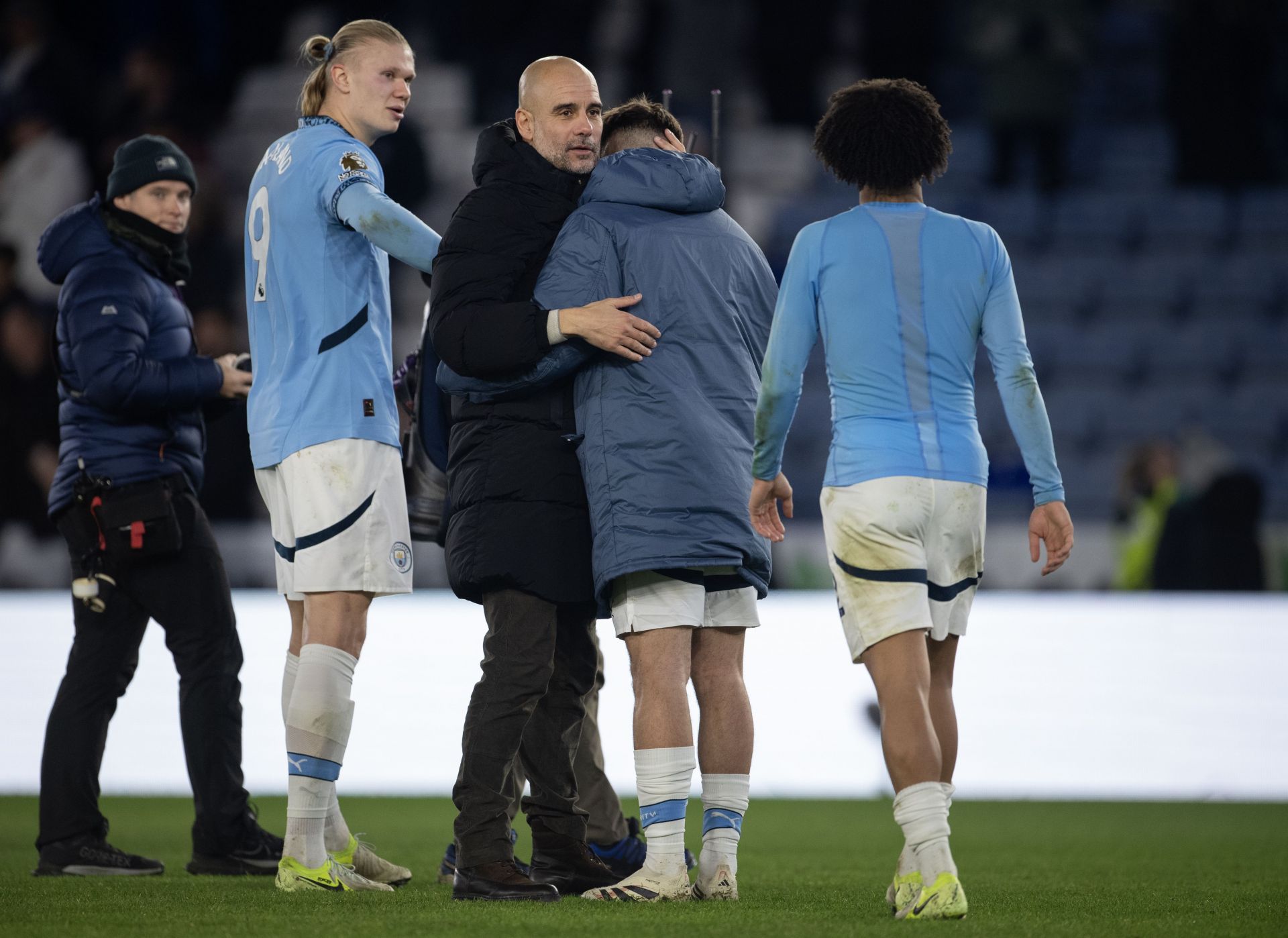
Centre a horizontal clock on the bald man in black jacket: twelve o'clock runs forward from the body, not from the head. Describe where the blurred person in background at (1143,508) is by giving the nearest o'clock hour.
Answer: The blurred person in background is roughly at 10 o'clock from the bald man in black jacket.

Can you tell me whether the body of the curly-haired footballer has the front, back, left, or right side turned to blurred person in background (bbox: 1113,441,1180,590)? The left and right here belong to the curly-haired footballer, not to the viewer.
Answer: front

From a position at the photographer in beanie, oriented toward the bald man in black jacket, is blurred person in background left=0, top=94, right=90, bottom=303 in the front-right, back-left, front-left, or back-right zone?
back-left

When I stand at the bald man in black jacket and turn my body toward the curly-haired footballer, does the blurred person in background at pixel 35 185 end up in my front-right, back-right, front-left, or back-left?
back-left

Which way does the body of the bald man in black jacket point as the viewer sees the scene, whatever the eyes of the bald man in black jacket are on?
to the viewer's right

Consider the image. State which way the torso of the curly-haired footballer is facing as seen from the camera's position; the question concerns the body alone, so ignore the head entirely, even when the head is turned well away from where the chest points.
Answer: away from the camera

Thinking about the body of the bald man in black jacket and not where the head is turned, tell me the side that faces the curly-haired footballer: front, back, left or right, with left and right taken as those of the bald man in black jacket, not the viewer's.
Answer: front

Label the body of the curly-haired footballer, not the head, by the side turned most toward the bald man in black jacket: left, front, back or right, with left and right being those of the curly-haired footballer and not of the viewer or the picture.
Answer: left

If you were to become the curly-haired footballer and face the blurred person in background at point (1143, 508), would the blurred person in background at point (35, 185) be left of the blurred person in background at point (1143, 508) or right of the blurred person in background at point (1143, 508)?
left

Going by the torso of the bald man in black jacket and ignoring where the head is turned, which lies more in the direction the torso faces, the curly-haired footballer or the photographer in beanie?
the curly-haired footballer

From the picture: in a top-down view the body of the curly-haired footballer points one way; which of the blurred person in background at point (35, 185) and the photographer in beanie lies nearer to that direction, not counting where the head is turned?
the blurred person in background
